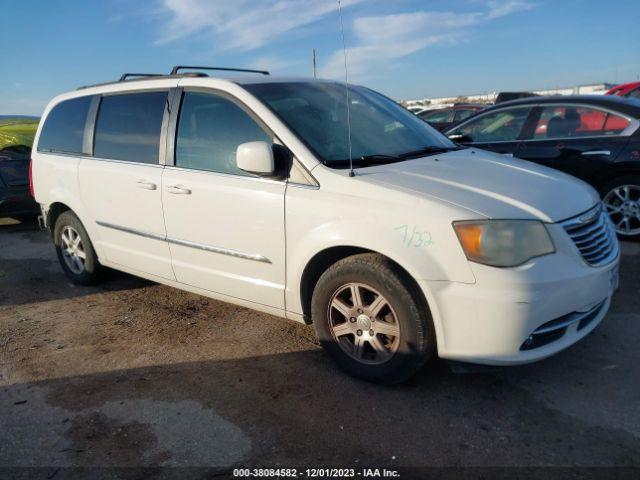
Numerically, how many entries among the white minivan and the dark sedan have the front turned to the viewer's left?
1

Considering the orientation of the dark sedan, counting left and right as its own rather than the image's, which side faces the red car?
right

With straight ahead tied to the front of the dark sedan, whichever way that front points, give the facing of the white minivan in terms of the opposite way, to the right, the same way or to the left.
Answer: the opposite way

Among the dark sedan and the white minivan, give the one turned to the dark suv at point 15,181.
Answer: the dark sedan

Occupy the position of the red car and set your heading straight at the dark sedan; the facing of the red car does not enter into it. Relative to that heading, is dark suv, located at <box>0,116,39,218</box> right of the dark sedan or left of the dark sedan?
right

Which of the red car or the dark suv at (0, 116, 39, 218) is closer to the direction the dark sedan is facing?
the dark suv

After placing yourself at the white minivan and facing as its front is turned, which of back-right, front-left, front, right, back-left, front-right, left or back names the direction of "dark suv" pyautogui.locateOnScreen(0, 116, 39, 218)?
back

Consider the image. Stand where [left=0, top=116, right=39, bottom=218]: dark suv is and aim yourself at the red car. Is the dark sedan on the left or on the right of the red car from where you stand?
right

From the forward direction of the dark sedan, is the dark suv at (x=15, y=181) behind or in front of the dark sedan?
in front

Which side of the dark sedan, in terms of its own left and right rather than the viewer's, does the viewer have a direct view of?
left

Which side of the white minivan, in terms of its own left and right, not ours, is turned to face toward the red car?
left

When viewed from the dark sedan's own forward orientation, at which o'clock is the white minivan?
The white minivan is roughly at 10 o'clock from the dark sedan.
